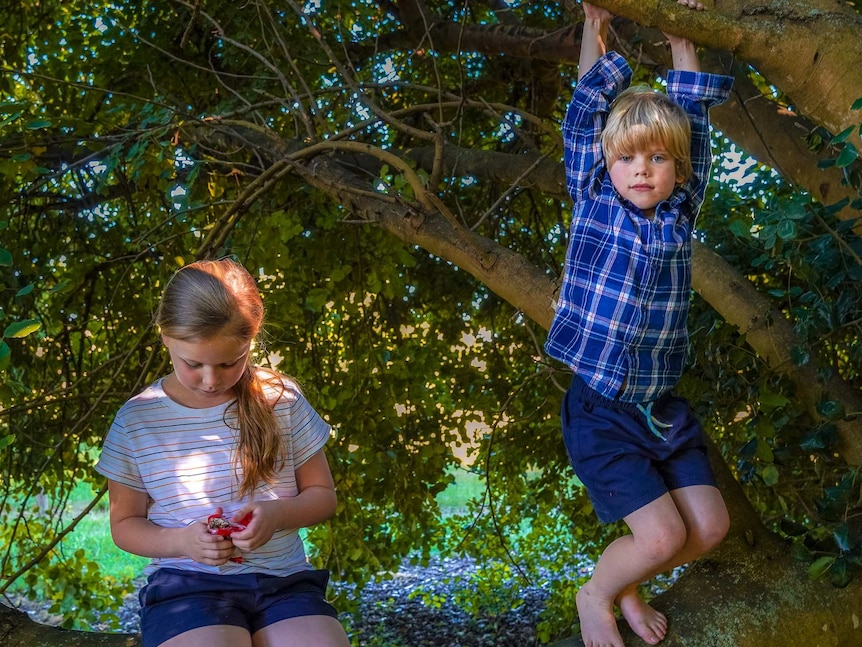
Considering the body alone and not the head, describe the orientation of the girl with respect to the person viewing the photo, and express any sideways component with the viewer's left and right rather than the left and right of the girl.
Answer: facing the viewer

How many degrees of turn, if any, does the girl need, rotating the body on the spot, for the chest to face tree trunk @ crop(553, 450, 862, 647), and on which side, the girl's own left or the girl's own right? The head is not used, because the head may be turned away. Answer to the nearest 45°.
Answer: approximately 90° to the girl's own left
